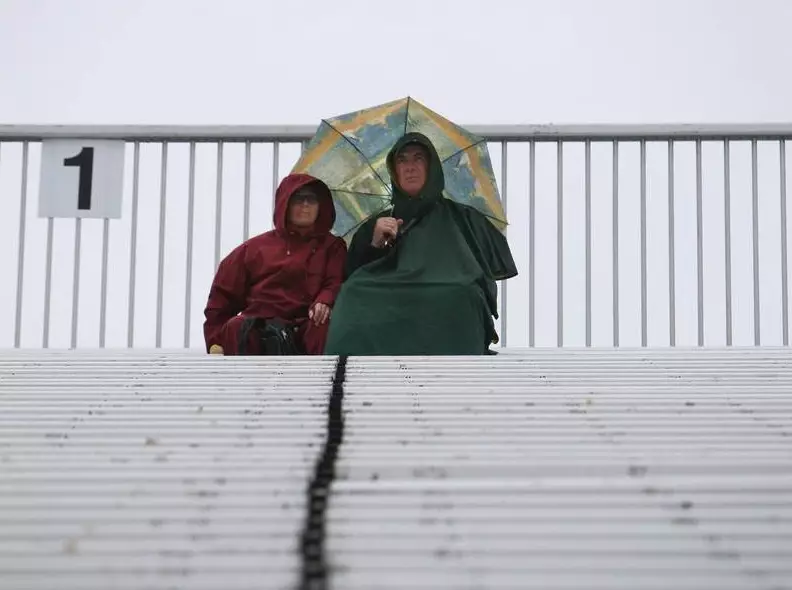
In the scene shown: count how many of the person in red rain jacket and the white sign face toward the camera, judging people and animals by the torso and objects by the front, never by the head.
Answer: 2

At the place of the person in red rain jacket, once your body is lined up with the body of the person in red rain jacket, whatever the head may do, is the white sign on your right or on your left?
on your right

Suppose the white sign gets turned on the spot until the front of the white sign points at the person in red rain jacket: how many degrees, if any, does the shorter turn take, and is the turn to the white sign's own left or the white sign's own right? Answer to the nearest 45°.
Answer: approximately 45° to the white sign's own left
